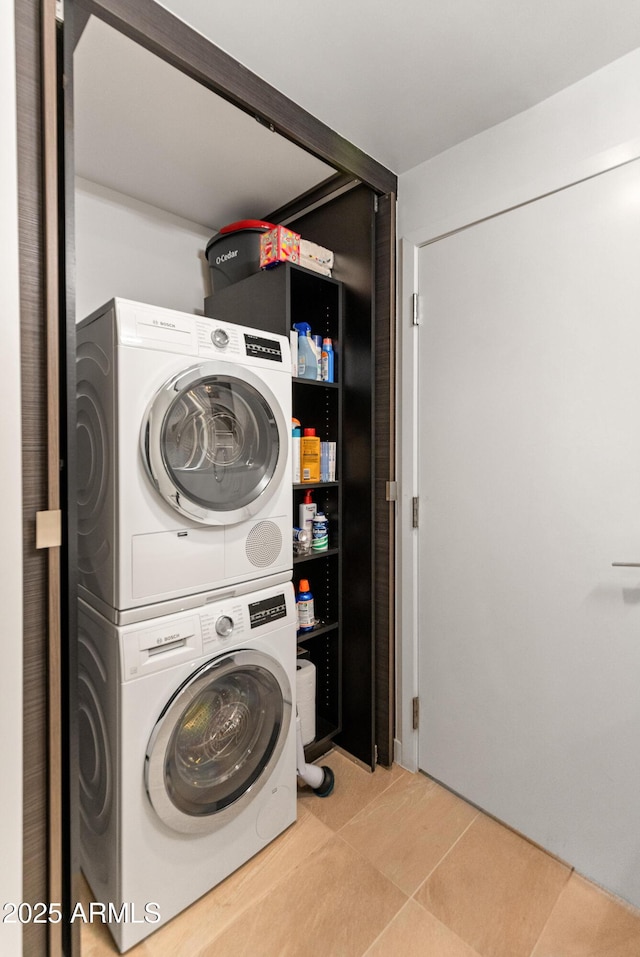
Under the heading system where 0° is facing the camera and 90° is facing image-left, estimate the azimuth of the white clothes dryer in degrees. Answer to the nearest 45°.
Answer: approximately 315°

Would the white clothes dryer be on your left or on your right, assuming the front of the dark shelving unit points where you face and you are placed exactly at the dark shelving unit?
on your right

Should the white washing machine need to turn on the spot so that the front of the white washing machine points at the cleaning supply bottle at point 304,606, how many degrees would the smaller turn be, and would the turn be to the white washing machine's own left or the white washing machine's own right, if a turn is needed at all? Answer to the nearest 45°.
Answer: approximately 90° to the white washing machine's own left

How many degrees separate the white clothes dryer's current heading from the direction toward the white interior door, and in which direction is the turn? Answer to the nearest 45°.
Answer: approximately 45° to its left
